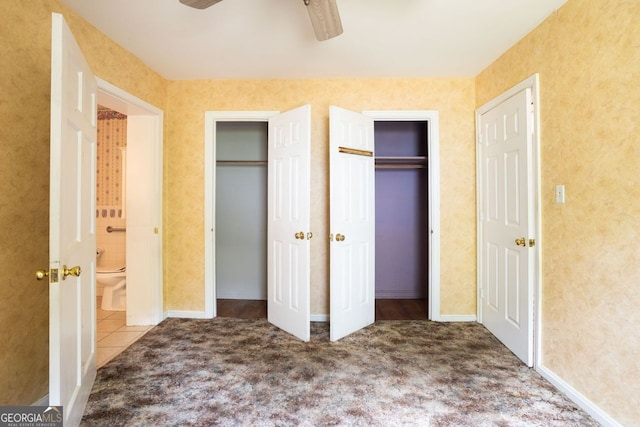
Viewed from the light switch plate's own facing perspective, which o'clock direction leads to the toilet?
The toilet is roughly at 1 o'clock from the light switch plate.

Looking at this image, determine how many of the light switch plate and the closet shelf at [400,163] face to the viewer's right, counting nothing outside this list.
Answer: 0

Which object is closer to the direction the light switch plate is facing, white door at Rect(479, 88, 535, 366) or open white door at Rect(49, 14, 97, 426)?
the open white door

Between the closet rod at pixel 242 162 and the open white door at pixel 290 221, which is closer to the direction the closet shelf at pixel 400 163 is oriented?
the open white door

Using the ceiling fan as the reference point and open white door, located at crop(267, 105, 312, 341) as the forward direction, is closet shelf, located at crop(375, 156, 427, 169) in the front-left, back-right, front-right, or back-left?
front-right

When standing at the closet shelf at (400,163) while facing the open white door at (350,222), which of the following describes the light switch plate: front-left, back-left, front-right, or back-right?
front-left

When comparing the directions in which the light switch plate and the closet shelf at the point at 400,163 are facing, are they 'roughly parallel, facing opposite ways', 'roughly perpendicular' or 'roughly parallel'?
roughly perpendicular

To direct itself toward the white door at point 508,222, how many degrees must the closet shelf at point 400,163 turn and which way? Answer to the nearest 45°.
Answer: approximately 45° to its left

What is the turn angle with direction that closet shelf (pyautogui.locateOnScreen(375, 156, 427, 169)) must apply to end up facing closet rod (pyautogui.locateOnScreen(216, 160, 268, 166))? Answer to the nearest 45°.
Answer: approximately 90° to its right

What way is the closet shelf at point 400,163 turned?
toward the camera

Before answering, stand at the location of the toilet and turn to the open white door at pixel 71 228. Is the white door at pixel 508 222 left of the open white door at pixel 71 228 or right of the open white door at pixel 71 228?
left

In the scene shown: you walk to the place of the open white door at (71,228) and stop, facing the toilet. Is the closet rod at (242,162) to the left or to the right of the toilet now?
right

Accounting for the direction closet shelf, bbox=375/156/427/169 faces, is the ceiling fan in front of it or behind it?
in front

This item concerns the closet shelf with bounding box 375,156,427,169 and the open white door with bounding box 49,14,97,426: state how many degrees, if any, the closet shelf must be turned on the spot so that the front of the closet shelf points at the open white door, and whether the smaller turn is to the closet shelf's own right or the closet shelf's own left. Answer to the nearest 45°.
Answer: approximately 45° to the closet shelf's own right

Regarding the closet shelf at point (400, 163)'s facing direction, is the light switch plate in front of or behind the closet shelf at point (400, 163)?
in front

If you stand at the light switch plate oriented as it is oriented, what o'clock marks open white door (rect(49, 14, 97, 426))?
The open white door is roughly at 12 o'clock from the light switch plate.

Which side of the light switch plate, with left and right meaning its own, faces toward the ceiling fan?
front

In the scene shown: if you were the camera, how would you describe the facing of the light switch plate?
facing the viewer and to the left of the viewer
